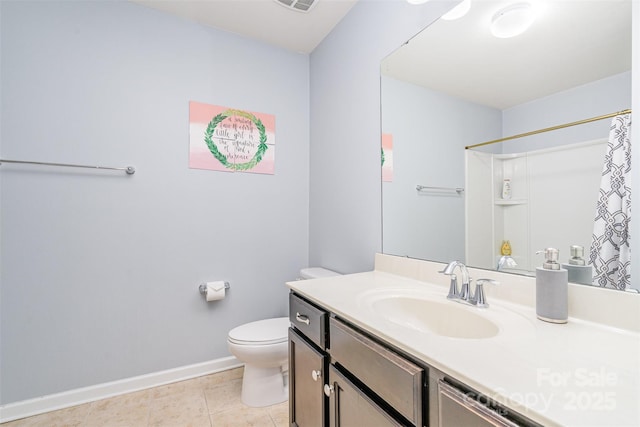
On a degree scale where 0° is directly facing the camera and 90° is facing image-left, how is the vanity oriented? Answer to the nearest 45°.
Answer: approximately 45°

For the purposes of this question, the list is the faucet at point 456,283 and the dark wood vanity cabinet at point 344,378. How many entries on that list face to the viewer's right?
0

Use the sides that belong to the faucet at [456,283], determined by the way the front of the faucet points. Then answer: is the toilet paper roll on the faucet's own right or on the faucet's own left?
on the faucet's own right

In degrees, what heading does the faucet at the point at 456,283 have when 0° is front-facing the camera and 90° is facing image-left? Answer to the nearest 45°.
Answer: approximately 45°

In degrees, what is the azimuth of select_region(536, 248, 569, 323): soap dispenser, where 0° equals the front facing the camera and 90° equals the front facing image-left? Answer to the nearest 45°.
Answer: approximately 90°

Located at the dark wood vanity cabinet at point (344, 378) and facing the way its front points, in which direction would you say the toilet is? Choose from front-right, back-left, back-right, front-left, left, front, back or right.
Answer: right

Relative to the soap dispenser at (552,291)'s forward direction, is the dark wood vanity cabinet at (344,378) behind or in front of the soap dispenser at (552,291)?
in front

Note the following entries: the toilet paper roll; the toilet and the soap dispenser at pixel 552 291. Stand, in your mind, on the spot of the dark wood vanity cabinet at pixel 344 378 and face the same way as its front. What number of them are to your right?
2
